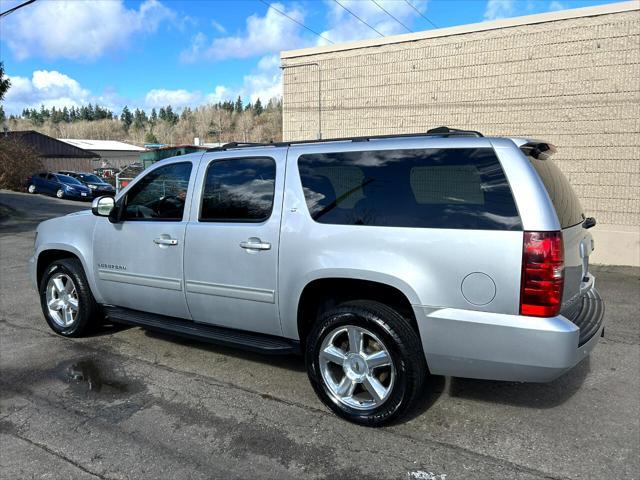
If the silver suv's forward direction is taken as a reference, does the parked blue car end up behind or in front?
in front

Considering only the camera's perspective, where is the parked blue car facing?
facing the viewer and to the right of the viewer

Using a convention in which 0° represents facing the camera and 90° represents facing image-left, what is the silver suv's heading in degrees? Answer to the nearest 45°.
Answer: approximately 135°

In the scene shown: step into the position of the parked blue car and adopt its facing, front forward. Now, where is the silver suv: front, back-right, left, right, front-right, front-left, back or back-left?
front-right
